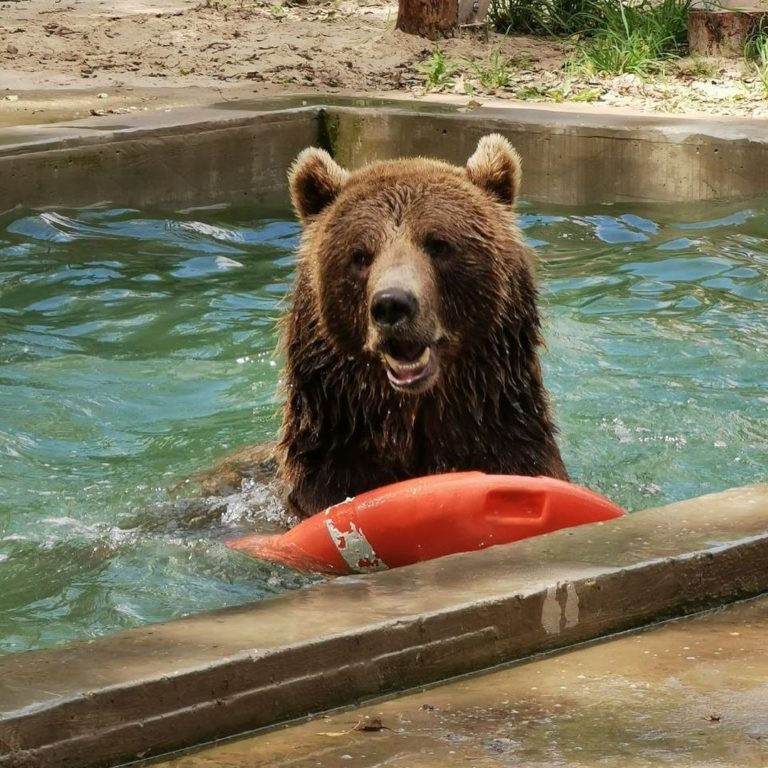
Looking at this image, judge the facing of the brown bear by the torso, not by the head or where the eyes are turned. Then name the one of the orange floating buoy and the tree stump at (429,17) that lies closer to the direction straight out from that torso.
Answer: the orange floating buoy

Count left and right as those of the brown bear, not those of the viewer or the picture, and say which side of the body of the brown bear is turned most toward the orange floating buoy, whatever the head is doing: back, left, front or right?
front

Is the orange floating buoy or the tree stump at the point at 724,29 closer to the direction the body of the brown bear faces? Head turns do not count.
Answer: the orange floating buoy

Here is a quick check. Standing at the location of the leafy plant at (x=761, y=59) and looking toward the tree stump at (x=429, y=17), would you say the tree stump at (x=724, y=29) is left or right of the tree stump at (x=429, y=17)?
right

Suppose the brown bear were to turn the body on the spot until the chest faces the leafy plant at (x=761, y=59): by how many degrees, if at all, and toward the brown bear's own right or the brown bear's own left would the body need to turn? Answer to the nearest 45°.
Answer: approximately 180°

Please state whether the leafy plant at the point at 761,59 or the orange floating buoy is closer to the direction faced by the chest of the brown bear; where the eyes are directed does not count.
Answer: the orange floating buoy

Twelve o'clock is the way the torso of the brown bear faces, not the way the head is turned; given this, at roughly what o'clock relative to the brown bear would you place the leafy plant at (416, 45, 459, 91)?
The leafy plant is roughly at 6 o'clock from the brown bear.

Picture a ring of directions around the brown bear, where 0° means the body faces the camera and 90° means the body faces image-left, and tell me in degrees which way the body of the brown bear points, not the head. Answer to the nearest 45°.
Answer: approximately 0°

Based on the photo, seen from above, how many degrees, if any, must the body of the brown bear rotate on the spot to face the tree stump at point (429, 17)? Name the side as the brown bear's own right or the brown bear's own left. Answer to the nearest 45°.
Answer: approximately 180°

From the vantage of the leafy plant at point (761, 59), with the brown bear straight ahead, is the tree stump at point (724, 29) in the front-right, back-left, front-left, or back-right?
back-right
